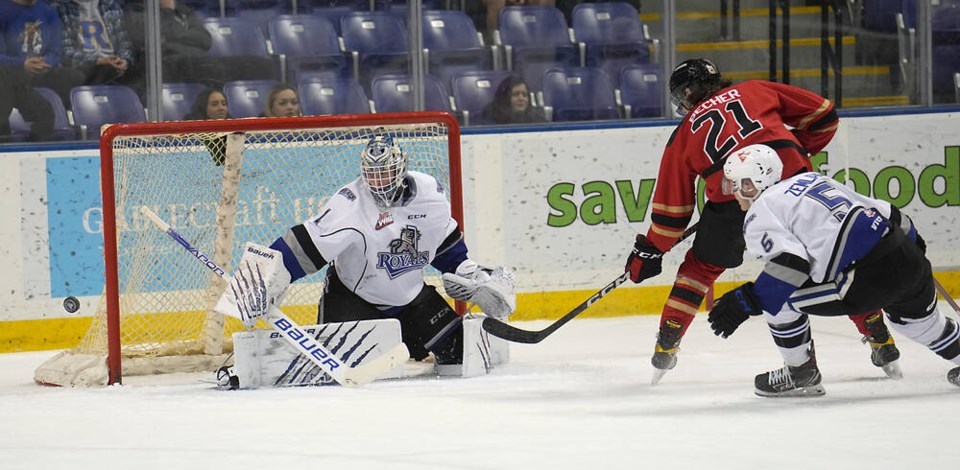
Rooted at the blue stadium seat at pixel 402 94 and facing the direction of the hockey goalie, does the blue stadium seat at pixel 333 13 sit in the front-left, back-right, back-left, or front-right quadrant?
back-right

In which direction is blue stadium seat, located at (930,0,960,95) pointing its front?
toward the camera

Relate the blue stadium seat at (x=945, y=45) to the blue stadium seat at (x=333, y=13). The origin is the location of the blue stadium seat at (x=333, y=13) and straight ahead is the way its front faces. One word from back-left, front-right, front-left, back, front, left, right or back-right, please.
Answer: left

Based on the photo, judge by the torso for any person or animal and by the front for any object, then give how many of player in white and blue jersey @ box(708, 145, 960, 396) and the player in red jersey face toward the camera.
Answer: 0

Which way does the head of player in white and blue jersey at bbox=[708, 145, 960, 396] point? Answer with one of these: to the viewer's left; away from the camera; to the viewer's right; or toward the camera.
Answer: to the viewer's left

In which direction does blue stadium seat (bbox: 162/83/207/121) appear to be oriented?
toward the camera

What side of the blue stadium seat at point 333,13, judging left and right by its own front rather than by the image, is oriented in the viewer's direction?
front

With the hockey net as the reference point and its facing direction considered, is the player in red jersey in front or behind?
in front

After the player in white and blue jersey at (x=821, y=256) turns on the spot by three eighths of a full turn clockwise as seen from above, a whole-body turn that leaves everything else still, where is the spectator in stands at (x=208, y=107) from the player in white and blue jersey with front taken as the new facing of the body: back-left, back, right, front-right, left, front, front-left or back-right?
left
